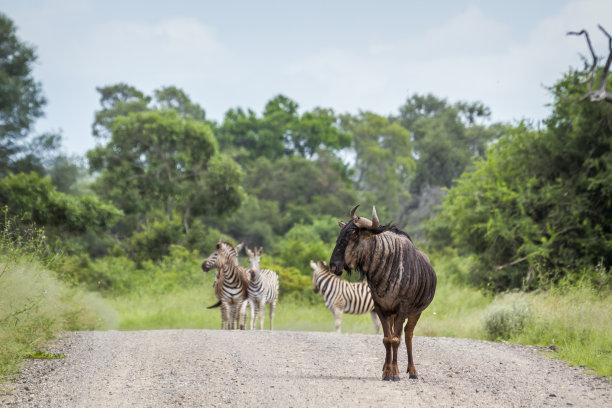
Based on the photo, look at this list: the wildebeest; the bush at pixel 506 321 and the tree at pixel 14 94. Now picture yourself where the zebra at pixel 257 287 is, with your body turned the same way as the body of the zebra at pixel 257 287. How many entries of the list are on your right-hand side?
1

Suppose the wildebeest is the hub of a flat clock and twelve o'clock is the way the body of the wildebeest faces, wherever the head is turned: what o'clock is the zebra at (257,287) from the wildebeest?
The zebra is roughly at 4 o'clock from the wildebeest.

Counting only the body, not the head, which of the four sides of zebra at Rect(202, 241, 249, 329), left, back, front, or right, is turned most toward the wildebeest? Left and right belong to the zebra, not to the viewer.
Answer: front

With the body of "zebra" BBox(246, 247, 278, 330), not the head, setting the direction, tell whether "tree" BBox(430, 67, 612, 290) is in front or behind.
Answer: behind

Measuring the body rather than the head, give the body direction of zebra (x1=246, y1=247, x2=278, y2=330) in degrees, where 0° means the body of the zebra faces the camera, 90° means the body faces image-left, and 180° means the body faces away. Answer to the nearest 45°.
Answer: approximately 45°

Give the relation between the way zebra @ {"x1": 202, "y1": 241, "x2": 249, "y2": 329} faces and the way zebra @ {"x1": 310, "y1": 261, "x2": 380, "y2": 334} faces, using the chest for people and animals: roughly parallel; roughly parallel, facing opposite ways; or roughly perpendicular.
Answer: roughly perpendicular

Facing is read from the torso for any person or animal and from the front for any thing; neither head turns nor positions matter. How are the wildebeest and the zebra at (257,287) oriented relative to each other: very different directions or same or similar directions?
same or similar directions

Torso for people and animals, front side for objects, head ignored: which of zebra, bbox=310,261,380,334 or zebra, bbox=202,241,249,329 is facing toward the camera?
zebra, bbox=202,241,249,329

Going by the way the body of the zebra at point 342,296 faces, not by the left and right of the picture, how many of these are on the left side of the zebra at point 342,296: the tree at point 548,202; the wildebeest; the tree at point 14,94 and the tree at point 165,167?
1

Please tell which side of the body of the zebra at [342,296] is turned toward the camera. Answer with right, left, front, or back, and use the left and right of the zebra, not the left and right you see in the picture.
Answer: left

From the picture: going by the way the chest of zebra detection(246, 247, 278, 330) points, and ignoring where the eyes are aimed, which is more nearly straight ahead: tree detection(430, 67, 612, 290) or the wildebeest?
the wildebeest

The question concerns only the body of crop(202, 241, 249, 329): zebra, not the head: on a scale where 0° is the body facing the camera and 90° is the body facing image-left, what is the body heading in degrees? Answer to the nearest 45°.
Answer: approximately 0°

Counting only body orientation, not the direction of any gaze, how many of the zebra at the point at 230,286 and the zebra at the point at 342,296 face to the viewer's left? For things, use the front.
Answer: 1

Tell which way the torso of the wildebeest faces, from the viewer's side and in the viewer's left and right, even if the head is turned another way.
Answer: facing the viewer and to the left of the viewer
